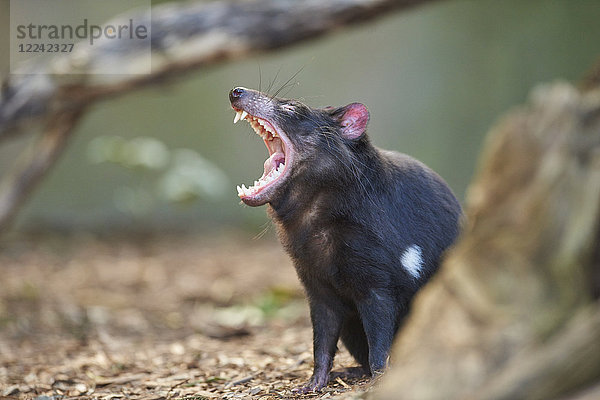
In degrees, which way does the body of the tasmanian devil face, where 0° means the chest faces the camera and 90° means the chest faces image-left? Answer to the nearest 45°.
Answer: approximately 45°
